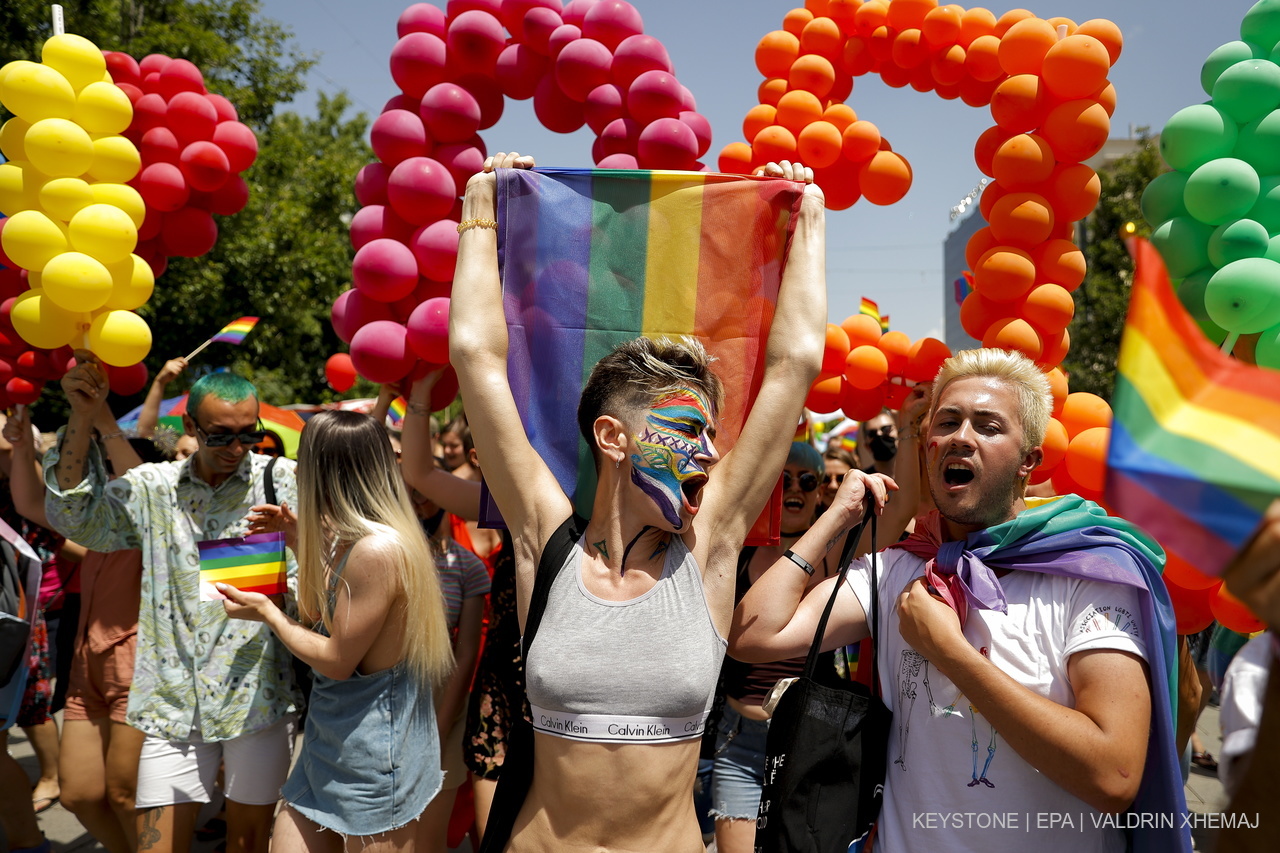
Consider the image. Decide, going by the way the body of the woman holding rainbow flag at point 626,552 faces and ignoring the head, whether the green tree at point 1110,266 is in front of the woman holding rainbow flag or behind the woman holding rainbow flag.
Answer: behind

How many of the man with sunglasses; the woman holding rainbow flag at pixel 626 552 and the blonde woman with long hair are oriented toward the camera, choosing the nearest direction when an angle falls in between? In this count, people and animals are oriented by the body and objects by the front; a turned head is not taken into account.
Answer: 2

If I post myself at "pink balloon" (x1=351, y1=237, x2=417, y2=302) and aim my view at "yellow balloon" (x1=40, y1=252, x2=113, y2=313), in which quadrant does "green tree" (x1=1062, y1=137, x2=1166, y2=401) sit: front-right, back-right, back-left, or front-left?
back-right

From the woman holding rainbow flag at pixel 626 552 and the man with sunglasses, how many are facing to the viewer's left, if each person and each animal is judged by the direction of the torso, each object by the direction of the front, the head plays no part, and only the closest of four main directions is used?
0

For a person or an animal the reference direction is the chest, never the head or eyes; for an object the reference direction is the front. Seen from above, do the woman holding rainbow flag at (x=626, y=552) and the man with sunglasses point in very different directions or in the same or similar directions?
same or similar directions

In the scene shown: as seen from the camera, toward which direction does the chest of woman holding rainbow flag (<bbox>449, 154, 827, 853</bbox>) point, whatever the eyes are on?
toward the camera

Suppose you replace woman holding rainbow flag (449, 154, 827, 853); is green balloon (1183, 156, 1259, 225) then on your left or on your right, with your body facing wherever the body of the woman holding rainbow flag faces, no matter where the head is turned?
on your left

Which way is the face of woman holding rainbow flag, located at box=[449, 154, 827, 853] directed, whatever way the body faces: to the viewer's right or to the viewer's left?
to the viewer's right

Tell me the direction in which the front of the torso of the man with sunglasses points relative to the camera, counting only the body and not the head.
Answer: toward the camera

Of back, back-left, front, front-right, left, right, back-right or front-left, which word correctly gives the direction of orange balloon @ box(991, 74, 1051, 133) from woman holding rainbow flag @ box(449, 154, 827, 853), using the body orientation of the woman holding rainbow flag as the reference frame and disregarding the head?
back-left
